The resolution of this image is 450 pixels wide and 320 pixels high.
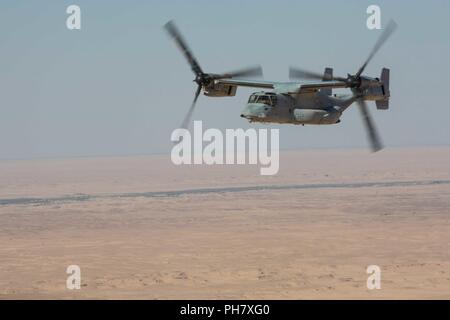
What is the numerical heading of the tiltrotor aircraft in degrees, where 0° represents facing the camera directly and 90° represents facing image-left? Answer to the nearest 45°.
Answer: approximately 45°
